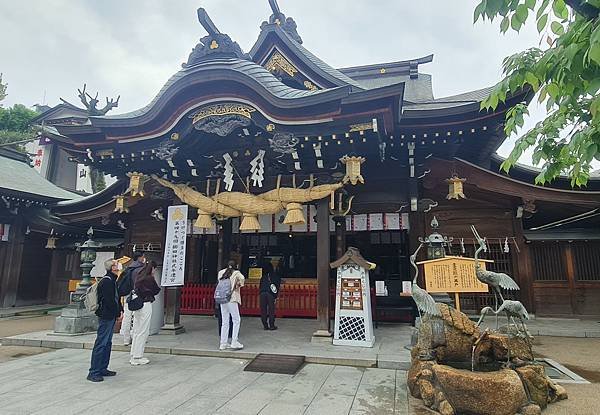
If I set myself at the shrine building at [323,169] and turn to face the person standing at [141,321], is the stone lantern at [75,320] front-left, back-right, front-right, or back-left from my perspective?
front-right

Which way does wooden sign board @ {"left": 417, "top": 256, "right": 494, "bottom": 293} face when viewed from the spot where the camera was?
facing the viewer

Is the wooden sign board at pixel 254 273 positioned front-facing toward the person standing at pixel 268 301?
yes

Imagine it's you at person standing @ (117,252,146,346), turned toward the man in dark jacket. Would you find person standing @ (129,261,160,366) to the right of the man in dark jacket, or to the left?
left

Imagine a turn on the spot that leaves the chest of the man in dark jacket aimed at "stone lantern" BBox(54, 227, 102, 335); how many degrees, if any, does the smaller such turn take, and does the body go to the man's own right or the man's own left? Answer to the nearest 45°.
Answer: approximately 90° to the man's own left

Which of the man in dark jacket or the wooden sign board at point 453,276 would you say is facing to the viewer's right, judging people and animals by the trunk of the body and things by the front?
the man in dark jacket

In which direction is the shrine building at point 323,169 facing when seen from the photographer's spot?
facing the viewer and to the left of the viewer

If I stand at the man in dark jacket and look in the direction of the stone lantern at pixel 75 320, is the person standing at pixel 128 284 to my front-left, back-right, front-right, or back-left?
front-right

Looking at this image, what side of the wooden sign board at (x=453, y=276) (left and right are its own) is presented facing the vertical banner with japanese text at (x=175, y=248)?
right

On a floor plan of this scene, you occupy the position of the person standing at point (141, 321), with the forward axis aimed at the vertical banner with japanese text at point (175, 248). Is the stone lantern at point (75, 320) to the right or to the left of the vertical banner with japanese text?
left

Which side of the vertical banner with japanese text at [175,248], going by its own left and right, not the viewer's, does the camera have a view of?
front

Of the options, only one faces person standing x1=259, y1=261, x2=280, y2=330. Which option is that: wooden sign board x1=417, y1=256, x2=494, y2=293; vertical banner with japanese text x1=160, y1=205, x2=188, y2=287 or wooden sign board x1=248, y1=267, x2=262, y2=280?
wooden sign board x1=248, y1=267, x2=262, y2=280
